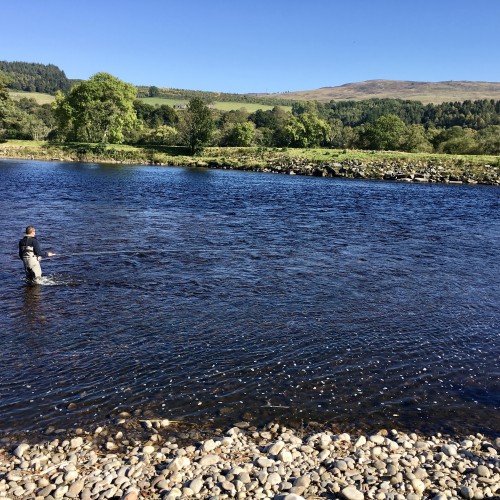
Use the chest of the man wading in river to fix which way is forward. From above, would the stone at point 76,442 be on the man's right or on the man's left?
on the man's right

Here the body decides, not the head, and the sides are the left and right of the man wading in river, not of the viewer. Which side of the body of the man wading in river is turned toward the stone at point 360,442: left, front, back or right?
right

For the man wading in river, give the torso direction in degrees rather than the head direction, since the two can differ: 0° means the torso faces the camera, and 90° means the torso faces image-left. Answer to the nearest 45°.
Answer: approximately 225°

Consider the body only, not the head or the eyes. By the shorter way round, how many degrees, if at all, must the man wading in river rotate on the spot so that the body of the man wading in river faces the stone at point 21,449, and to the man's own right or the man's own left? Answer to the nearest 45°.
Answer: approximately 135° to the man's own right

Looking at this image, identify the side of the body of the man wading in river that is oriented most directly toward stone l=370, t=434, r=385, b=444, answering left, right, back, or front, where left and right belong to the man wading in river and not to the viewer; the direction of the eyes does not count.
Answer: right

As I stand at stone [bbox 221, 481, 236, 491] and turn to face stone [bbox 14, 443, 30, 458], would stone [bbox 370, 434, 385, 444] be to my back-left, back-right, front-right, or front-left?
back-right

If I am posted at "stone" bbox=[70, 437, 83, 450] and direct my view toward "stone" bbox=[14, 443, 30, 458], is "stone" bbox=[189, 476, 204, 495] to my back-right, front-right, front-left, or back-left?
back-left
